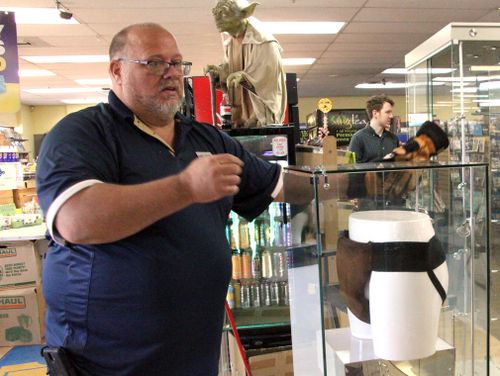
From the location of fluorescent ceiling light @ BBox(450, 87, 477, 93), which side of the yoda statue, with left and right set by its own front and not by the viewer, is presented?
back

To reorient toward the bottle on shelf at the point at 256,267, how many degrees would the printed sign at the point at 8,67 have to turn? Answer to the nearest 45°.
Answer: approximately 45° to its left

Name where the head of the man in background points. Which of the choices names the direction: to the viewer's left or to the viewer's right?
to the viewer's right

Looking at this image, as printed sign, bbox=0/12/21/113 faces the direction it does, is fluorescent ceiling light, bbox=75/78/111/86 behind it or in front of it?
behind

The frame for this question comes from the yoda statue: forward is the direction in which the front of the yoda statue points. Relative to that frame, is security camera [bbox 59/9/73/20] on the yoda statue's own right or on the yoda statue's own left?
on the yoda statue's own right

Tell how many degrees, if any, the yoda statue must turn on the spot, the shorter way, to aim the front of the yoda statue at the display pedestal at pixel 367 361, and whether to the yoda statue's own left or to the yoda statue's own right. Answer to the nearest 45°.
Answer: approximately 45° to the yoda statue's own left

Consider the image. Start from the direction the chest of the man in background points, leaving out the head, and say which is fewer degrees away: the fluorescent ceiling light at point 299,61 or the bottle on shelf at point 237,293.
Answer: the bottle on shelf

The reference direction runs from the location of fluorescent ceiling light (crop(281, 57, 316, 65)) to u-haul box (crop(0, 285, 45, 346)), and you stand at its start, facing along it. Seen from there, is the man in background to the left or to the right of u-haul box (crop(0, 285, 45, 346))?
left

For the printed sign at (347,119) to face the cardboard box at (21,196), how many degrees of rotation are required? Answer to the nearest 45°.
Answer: approximately 45° to its right

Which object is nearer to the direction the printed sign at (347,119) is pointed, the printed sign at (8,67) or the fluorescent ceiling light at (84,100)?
the printed sign

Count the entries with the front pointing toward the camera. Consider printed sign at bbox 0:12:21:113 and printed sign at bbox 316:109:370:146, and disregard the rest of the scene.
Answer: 2
